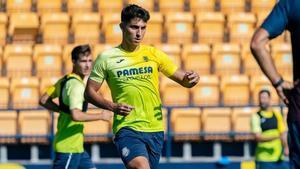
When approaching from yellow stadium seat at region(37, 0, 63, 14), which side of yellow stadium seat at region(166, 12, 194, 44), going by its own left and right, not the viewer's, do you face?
right

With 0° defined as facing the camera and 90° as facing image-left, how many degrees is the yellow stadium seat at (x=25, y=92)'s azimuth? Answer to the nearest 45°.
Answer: approximately 0°

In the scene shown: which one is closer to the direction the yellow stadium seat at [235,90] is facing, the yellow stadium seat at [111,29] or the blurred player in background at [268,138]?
the blurred player in background

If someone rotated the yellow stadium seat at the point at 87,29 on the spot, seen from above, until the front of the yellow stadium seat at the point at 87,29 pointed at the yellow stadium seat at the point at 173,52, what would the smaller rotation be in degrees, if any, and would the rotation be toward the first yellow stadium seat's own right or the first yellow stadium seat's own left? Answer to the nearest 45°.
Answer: approximately 45° to the first yellow stadium seat's own left

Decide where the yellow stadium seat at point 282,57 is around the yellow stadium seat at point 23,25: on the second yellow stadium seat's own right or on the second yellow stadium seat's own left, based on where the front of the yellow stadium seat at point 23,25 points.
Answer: on the second yellow stadium seat's own left

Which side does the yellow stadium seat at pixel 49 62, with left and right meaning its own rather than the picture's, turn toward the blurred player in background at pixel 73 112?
front

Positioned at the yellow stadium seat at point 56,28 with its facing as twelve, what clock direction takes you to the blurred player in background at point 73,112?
The blurred player in background is roughly at 12 o'clock from the yellow stadium seat.

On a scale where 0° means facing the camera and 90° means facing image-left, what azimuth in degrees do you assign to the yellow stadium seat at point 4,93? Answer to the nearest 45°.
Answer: approximately 0°
